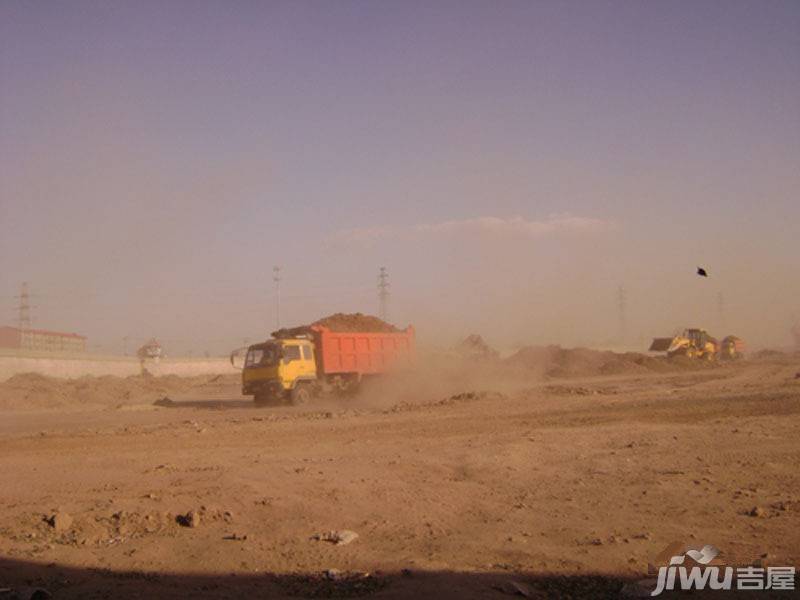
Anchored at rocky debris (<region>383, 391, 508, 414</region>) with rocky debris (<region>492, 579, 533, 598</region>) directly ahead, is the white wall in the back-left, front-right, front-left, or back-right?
back-right

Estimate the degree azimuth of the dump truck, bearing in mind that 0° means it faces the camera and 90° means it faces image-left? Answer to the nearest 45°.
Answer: approximately 45°

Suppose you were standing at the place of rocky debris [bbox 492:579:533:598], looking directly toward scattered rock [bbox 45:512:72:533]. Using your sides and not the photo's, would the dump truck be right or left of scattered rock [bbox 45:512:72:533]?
right

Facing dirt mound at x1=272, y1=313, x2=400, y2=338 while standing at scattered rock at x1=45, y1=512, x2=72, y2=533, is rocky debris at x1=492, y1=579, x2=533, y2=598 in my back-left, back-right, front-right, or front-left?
back-right

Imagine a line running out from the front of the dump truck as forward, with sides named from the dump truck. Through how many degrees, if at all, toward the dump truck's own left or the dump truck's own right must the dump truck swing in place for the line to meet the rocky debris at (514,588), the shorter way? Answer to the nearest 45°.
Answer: approximately 45° to the dump truck's own left

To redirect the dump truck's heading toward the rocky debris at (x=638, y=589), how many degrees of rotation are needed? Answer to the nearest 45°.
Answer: approximately 45° to its left

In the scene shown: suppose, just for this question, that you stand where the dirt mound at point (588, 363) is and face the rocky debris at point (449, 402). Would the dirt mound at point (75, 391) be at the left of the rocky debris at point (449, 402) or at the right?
right

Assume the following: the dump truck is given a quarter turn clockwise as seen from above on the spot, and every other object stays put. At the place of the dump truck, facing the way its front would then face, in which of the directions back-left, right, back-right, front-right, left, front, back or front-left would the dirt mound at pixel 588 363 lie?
right

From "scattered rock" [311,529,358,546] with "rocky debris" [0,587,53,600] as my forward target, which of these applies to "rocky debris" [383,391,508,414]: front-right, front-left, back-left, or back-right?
back-right

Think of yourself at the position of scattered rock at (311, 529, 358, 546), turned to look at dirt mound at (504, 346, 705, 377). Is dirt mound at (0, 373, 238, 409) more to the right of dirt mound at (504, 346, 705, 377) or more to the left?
left
